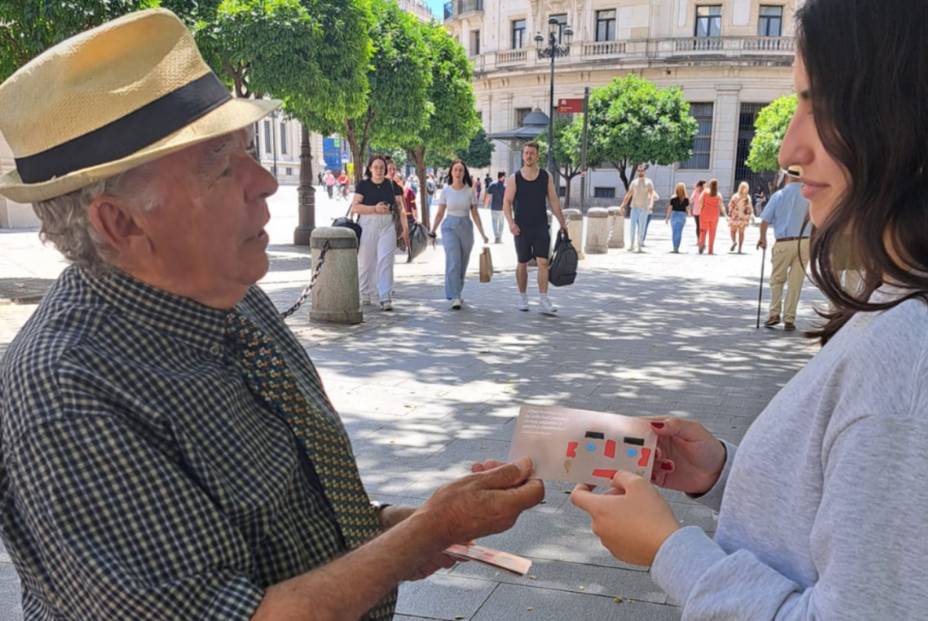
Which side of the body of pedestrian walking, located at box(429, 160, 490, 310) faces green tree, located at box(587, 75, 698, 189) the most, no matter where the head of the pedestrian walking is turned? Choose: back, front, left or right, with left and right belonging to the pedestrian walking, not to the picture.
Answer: back

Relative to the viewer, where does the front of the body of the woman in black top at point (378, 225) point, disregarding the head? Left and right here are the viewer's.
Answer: facing the viewer

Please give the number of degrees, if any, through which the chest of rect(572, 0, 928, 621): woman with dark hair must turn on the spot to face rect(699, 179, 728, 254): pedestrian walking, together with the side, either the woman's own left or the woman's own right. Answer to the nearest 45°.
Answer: approximately 90° to the woman's own right

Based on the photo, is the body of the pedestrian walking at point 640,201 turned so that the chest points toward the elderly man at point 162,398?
yes

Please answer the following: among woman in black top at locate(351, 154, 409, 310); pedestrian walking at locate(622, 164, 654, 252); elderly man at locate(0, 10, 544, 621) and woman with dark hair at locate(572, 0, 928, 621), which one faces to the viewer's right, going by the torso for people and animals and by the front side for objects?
the elderly man

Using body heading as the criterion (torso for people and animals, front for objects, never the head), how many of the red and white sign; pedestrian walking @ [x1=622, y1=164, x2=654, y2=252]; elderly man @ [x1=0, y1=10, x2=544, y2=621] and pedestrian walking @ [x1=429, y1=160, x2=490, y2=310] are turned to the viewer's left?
0

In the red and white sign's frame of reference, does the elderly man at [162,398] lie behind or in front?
in front

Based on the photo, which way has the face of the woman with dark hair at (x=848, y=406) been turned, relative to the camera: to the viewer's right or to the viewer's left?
to the viewer's left

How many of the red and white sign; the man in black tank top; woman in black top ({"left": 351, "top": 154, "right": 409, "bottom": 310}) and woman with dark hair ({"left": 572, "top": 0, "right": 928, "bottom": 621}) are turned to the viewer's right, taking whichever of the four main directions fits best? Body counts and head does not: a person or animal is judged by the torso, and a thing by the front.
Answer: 0

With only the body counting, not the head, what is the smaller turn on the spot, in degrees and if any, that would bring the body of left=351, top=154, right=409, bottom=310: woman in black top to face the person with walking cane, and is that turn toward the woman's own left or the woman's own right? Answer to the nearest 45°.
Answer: approximately 90° to the woman's own left

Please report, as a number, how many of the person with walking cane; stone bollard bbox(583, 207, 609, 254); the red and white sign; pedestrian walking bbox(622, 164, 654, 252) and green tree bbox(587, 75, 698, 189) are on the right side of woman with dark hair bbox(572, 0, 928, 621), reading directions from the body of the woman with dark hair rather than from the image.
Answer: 5

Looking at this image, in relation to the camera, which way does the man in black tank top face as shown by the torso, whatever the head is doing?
toward the camera

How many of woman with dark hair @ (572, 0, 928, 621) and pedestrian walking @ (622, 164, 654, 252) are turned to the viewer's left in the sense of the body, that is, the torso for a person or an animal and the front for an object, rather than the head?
1
